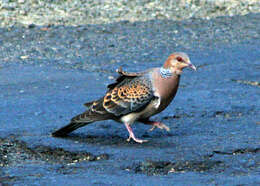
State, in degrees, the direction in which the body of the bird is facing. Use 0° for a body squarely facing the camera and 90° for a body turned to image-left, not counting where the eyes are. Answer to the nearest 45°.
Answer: approximately 270°
